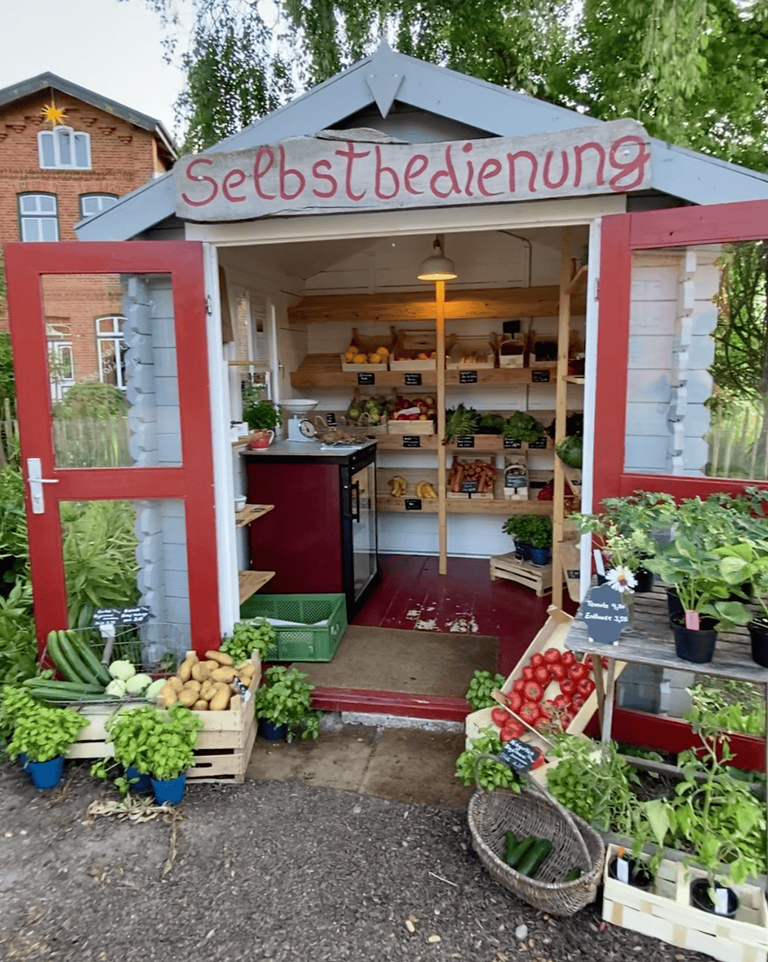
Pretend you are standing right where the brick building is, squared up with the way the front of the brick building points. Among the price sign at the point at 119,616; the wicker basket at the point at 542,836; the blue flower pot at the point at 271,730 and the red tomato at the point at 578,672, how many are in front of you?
4

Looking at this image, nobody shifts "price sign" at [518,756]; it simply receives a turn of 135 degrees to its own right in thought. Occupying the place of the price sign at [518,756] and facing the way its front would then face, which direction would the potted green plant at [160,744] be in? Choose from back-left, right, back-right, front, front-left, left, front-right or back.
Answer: front-left

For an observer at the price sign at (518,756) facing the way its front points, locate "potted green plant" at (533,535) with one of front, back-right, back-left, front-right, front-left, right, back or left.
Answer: back

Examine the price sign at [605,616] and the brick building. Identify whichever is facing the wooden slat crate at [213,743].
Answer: the brick building

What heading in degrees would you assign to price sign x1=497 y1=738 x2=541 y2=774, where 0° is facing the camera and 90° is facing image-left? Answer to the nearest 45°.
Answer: approximately 0°

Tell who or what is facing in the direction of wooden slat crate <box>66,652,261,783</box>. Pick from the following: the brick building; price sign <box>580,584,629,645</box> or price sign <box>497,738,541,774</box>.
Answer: the brick building

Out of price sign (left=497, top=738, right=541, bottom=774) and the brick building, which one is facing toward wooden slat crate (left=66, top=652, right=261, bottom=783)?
the brick building
